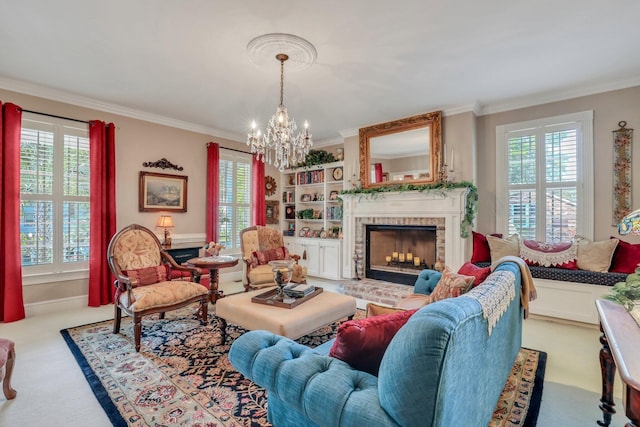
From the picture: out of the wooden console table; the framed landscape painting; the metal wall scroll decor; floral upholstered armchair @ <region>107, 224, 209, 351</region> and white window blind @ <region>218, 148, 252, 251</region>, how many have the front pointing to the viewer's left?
1

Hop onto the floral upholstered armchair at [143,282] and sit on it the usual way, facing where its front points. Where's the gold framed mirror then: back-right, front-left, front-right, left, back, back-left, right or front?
front-left

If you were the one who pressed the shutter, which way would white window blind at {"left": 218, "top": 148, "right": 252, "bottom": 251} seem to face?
facing the viewer and to the right of the viewer

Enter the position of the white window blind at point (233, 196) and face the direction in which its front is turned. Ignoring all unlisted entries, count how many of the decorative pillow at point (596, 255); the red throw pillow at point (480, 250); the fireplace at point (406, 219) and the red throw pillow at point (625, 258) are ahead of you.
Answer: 4

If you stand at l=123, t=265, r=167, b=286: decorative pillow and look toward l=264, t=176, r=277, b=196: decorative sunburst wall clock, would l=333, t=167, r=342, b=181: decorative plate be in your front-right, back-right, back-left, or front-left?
front-right

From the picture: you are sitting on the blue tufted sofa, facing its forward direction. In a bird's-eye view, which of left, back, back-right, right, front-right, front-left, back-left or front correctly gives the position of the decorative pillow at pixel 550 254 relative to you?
right

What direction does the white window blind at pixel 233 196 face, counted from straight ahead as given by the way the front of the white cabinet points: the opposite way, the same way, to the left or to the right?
to the left

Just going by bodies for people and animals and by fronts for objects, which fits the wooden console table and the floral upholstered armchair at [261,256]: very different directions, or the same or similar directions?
very different directions

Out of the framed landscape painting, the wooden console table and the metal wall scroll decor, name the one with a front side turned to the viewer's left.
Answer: the wooden console table

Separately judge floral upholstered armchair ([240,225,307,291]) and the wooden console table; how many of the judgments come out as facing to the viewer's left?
1

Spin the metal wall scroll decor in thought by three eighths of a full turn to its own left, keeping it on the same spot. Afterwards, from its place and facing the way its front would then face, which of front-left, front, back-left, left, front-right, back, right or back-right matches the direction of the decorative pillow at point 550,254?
back-right

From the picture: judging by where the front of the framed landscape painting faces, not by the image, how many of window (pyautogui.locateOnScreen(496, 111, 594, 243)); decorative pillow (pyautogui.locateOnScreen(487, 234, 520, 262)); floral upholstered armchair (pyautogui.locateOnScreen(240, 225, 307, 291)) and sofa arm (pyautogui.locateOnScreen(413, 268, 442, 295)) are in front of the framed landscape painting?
4

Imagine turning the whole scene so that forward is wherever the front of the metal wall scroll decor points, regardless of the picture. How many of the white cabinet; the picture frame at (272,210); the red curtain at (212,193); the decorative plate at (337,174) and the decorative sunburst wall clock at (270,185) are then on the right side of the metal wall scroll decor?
0

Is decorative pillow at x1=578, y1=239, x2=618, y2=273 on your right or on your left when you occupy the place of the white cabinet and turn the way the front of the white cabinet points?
on your left

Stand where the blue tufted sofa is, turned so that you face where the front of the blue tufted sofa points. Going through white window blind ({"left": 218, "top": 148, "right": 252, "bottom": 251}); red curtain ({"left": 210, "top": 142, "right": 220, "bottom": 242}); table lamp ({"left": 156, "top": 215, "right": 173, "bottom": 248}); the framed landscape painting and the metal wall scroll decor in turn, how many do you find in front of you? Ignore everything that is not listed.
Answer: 5

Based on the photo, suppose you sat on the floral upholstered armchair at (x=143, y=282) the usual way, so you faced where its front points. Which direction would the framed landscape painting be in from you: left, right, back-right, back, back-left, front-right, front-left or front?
back-left

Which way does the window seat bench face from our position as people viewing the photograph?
facing the viewer and to the left of the viewer

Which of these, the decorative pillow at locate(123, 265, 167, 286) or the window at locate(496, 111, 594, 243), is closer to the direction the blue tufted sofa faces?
the decorative pillow

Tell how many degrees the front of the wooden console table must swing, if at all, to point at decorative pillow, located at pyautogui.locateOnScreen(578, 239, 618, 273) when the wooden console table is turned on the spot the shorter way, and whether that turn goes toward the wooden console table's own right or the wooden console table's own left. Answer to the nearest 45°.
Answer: approximately 90° to the wooden console table's own right

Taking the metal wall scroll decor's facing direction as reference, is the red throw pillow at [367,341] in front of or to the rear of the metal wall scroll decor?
in front

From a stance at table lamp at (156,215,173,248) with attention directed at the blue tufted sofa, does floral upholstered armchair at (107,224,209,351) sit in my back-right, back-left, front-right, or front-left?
front-right

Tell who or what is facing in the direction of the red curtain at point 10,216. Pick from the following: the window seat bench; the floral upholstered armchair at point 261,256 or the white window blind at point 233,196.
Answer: the window seat bench
